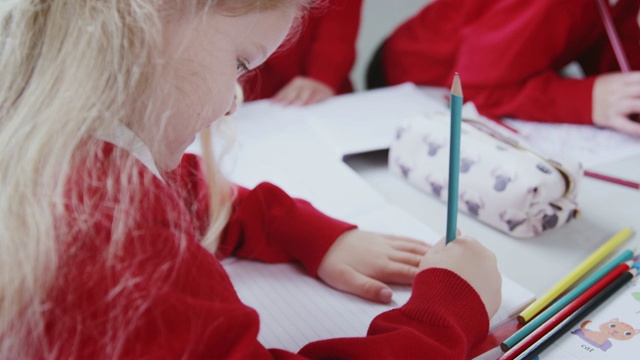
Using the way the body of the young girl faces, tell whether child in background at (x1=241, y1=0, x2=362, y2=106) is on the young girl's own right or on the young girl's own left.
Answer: on the young girl's own left

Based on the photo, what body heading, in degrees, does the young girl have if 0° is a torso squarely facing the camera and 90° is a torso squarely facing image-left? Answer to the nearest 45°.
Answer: approximately 270°
